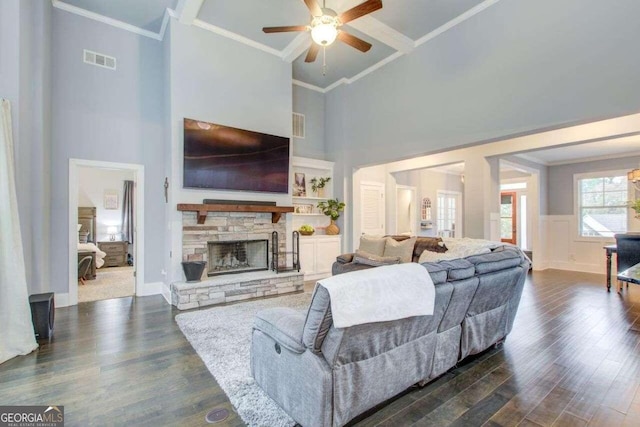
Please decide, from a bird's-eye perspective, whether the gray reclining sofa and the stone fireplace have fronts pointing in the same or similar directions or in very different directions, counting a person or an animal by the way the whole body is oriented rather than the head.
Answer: very different directions

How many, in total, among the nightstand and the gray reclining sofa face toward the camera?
1

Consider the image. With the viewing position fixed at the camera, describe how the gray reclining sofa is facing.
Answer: facing away from the viewer and to the left of the viewer

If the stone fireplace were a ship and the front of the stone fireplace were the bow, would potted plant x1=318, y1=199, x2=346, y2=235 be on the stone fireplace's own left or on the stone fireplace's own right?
on the stone fireplace's own left

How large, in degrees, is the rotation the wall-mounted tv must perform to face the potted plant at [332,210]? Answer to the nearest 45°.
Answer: approximately 90° to its left

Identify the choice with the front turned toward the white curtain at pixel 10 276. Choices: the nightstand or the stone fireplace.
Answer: the nightstand

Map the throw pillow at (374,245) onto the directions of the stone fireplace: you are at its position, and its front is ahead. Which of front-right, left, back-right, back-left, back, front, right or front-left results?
front-left

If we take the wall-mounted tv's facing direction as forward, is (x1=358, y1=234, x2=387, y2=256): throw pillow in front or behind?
in front

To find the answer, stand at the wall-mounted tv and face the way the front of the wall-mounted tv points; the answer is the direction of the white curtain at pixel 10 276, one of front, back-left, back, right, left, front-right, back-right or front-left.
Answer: right

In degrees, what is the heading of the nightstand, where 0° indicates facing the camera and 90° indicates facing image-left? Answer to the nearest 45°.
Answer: approximately 0°

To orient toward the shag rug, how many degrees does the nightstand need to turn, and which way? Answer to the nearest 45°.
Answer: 0° — it already faces it

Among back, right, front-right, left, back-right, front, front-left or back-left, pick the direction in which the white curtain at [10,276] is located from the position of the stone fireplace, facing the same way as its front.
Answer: right

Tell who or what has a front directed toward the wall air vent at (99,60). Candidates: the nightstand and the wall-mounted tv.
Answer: the nightstand
